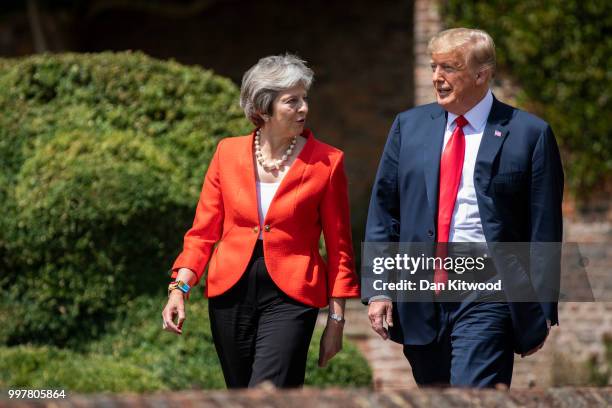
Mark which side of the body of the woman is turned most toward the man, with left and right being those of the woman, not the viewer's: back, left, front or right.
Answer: left

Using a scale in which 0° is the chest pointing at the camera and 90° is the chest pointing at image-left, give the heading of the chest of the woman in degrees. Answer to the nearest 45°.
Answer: approximately 0°

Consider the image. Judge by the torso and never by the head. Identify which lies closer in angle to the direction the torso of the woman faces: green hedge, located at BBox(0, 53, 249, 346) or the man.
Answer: the man

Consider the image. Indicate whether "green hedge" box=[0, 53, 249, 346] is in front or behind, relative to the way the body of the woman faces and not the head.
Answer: behind
